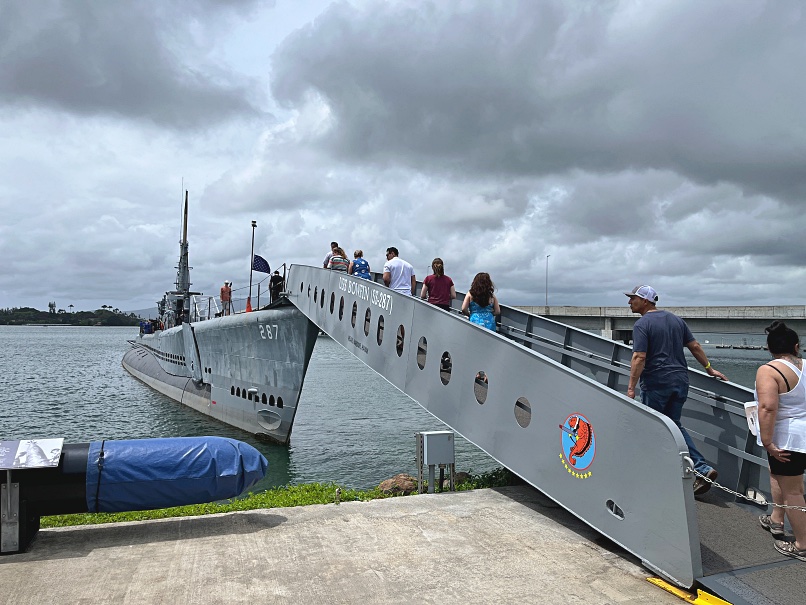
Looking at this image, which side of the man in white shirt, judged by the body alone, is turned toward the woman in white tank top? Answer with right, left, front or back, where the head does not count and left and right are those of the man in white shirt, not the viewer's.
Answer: back

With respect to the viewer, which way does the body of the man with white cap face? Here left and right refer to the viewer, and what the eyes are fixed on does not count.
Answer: facing away from the viewer and to the left of the viewer

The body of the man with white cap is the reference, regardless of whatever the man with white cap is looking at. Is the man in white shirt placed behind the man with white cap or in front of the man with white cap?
in front

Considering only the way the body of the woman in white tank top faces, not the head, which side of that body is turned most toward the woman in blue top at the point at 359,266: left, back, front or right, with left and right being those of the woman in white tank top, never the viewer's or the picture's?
front

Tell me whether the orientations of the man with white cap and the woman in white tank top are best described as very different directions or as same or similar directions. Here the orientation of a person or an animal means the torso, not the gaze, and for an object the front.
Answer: same or similar directions

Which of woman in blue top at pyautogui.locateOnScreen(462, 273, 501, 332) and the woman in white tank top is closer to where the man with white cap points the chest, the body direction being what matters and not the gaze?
the woman in blue top

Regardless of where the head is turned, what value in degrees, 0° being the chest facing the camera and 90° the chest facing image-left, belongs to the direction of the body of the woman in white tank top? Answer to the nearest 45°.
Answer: approximately 135°

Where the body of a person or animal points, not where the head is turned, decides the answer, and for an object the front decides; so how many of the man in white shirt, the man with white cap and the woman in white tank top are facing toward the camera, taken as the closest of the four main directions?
0

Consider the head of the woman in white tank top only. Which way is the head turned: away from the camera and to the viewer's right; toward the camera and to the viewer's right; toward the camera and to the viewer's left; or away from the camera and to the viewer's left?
away from the camera and to the viewer's left

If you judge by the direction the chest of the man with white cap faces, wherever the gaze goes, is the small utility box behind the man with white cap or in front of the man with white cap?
in front

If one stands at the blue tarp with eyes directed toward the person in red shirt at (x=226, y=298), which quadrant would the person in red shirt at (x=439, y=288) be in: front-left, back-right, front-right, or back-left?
front-right

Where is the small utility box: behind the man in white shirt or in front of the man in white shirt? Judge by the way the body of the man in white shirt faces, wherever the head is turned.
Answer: behind

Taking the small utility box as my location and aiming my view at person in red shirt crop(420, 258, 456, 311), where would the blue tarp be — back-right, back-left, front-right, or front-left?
back-left

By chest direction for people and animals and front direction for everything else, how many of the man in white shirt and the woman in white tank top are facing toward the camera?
0

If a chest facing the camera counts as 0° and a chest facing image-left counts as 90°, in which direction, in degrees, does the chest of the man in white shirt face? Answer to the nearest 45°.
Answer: approximately 135°

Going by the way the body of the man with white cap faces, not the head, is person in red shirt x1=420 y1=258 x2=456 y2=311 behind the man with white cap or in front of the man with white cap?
in front

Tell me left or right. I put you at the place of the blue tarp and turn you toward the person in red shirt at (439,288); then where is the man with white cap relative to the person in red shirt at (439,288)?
right
